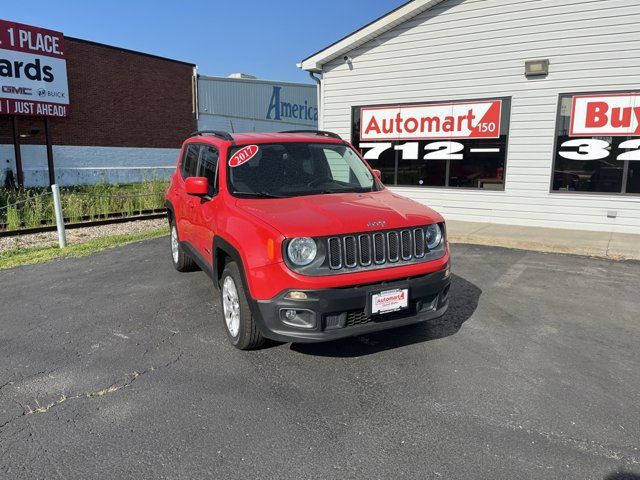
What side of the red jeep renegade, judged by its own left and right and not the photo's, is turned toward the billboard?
back

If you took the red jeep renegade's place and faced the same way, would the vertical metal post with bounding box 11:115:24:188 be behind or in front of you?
behind

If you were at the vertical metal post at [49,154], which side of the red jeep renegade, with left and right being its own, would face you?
back

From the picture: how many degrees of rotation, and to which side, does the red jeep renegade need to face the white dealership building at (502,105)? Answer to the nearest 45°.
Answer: approximately 90° to its left

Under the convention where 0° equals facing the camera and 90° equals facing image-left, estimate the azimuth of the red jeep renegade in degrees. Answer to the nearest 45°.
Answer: approximately 315°
